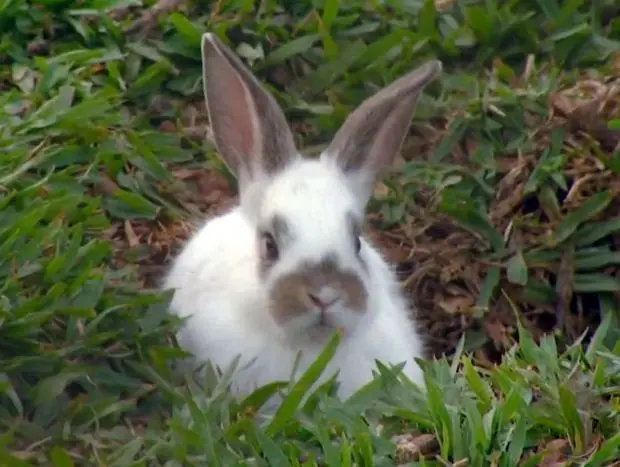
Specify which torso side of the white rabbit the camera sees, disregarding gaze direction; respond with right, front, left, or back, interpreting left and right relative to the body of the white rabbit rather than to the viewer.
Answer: front
